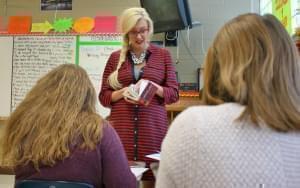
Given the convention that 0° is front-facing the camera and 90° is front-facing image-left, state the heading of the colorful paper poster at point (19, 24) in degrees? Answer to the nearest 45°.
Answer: approximately 0°

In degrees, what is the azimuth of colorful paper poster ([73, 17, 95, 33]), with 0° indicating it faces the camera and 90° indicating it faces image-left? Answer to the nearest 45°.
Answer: approximately 0°

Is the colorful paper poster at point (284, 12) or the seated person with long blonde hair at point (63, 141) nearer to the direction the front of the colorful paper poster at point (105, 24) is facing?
the seated person with long blonde hair

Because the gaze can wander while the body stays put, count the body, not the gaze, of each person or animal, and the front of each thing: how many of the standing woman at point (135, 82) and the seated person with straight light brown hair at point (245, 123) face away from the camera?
1

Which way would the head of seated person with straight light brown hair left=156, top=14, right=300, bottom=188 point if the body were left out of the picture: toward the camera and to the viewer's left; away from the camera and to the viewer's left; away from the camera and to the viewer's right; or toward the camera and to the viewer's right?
away from the camera and to the viewer's left

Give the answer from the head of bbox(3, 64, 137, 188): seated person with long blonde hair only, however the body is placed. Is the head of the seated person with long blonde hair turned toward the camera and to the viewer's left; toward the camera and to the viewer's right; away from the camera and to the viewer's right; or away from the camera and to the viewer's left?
away from the camera and to the viewer's right

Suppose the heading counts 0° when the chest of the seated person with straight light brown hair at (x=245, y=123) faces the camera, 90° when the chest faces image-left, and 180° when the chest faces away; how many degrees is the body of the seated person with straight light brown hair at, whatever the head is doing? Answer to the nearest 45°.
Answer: approximately 180°

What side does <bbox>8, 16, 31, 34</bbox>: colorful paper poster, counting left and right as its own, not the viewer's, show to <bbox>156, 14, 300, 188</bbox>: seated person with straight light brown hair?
front
